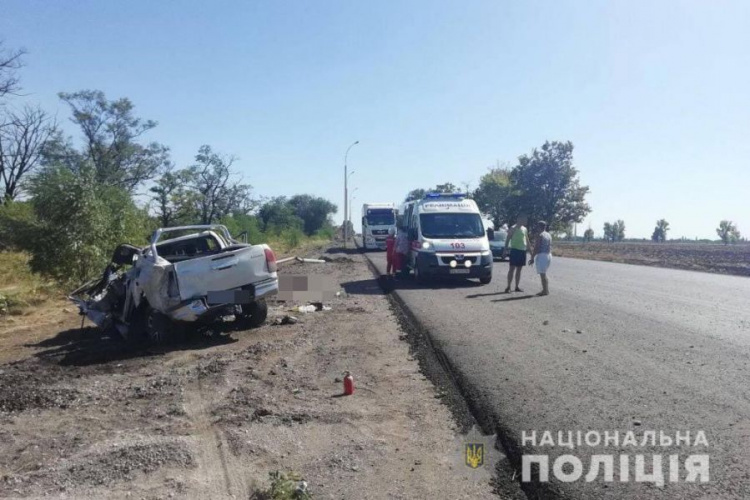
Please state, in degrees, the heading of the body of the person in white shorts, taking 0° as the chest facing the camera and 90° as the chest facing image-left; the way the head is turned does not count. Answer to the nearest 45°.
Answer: approximately 90°

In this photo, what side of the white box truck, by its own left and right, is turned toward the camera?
front

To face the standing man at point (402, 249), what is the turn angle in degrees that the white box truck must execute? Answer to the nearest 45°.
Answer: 0° — it already faces them

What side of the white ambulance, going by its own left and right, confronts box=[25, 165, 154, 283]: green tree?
right

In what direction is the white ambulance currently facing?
toward the camera

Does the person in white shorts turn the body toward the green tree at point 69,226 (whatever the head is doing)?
yes

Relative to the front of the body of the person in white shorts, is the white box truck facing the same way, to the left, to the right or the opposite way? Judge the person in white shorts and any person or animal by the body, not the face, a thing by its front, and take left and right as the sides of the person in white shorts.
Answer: to the left

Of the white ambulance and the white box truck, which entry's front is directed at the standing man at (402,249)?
the white box truck

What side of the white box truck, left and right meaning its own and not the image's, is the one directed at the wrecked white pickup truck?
front

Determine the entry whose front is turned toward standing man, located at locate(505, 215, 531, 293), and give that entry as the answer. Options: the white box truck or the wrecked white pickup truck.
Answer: the white box truck

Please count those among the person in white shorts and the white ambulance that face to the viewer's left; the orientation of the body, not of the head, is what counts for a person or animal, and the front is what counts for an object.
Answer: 1

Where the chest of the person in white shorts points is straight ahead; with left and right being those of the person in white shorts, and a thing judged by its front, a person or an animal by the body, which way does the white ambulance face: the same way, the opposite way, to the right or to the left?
to the left

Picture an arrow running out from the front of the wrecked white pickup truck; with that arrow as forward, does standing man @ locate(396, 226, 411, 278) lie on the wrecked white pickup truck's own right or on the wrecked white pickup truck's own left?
on the wrecked white pickup truck's own right

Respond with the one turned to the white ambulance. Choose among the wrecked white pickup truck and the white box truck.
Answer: the white box truck

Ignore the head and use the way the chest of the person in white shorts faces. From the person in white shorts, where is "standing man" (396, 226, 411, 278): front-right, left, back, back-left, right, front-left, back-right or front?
front-right

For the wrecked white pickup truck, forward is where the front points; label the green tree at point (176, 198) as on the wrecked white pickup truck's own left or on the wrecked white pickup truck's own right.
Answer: on the wrecked white pickup truck's own right

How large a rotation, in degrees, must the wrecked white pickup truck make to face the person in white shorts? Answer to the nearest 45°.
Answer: approximately 135° to its right

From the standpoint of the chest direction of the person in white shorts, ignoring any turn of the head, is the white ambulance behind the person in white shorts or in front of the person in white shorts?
in front
